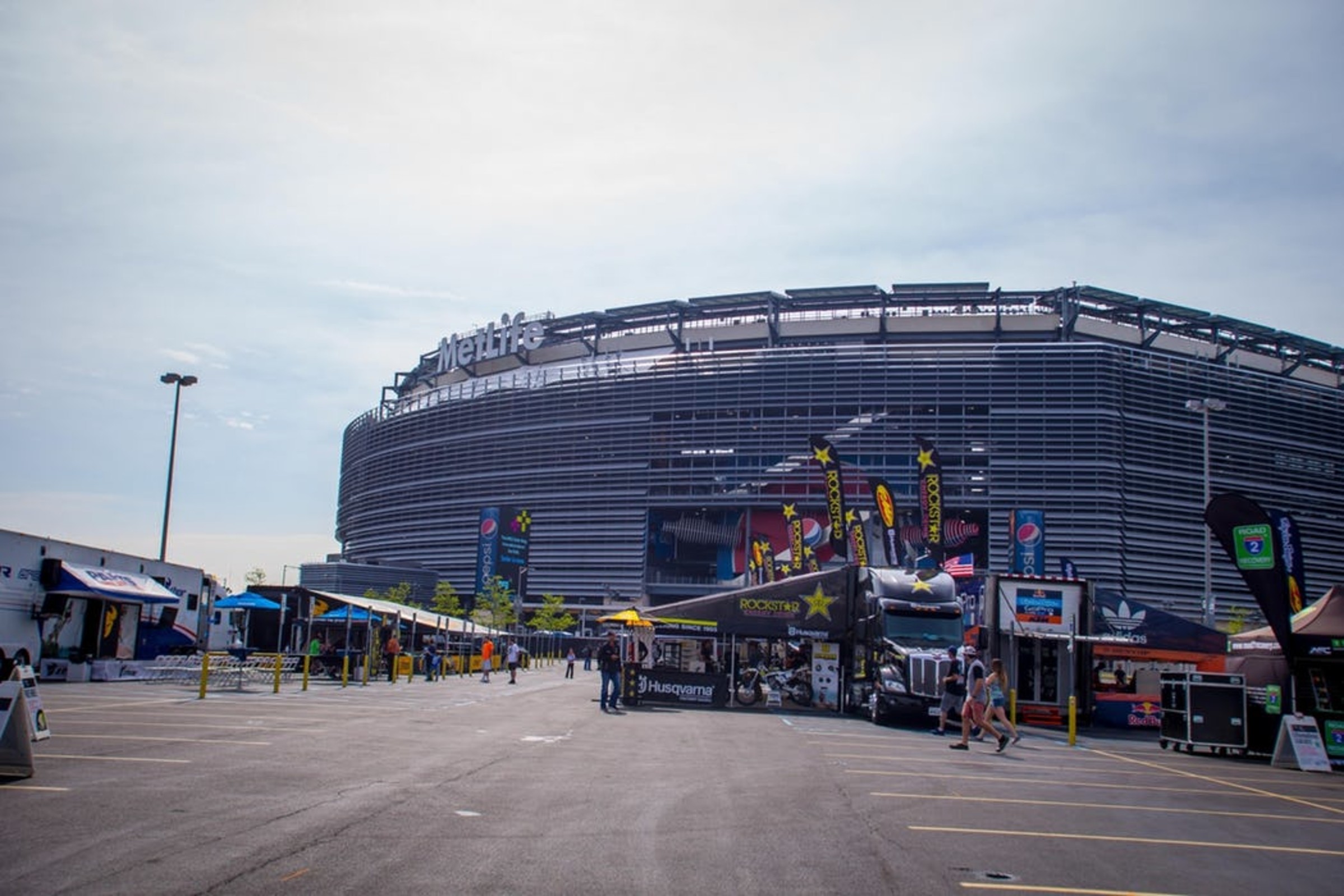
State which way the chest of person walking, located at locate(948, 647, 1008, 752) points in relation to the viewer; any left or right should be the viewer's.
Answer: facing to the left of the viewer

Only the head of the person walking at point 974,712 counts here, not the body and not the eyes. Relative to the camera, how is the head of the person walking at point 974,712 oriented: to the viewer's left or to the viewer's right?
to the viewer's left

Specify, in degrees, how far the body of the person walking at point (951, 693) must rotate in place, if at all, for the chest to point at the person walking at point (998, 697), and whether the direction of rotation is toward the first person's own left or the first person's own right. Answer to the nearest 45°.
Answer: approximately 90° to the first person's own left

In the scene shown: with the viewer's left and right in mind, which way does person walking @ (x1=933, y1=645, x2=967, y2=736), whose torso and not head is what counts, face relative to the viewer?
facing to the left of the viewer

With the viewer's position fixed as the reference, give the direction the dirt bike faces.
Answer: facing to the left of the viewer
